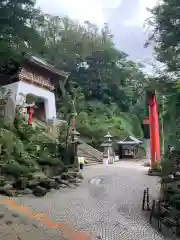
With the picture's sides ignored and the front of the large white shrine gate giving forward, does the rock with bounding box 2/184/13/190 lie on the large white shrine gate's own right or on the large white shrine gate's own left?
on the large white shrine gate's own right

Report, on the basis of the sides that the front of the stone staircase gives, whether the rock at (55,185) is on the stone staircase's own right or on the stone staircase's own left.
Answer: on the stone staircase's own right

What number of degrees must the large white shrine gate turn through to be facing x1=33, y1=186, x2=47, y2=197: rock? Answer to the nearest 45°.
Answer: approximately 45° to its right

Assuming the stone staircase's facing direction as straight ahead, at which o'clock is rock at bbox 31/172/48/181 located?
The rock is roughly at 2 o'clock from the stone staircase.

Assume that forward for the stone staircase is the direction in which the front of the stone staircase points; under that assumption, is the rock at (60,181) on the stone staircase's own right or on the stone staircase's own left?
on the stone staircase's own right

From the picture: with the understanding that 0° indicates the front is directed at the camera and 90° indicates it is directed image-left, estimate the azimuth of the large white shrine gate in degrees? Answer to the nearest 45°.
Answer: approximately 315°

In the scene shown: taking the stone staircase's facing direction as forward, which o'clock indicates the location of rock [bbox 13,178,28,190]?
The rock is roughly at 2 o'clock from the stone staircase.

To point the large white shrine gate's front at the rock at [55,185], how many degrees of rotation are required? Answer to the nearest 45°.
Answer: approximately 45° to its right

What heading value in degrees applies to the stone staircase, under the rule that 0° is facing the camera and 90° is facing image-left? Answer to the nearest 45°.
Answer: approximately 315°

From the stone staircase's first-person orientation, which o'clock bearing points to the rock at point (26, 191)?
The rock is roughly at 2 o'clock from the stone staircase.
